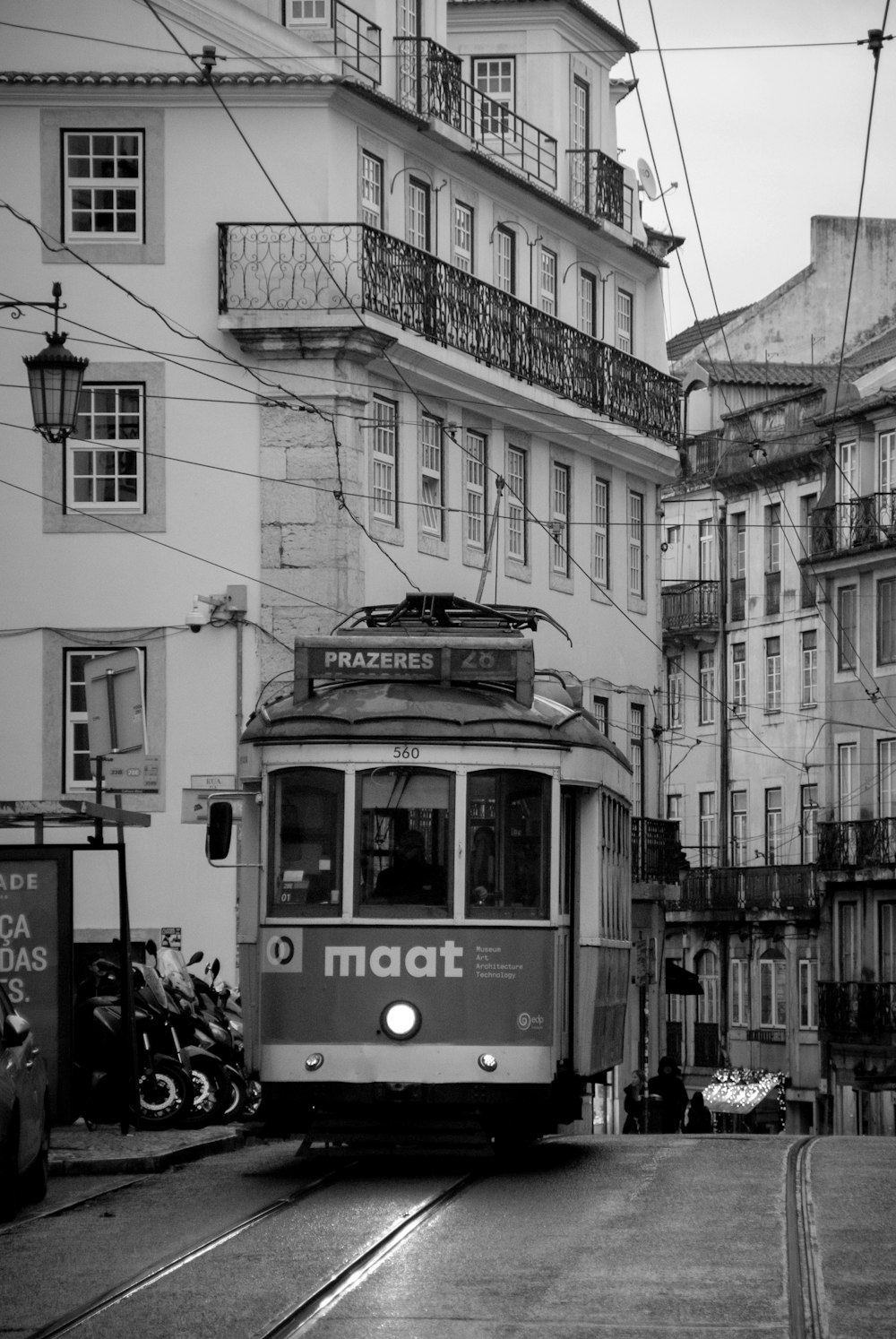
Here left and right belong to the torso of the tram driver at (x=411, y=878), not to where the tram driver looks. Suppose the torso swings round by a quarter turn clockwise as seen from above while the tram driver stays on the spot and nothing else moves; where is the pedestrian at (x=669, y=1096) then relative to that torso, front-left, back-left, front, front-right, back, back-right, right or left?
right

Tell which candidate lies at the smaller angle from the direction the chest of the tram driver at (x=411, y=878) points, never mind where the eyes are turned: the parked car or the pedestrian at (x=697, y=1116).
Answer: the parked car

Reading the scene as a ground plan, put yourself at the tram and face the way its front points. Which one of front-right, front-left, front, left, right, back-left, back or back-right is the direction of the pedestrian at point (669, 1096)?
back

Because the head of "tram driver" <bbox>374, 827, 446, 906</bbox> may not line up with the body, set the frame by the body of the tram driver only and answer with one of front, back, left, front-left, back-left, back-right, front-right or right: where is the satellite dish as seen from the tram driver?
back

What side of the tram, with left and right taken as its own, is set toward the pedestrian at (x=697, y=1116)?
back

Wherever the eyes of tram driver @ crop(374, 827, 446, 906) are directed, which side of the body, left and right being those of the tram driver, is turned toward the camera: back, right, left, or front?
front

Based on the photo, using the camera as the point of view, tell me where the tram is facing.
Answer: facing the viewer

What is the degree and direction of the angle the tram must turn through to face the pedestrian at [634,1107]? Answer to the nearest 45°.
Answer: approximately 180°

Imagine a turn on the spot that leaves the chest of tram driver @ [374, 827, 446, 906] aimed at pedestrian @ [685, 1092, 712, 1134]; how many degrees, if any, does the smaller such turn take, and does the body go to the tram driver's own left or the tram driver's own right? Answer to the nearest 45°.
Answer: approximately 180°

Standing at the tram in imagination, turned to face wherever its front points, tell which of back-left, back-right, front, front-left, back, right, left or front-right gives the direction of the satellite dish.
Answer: back

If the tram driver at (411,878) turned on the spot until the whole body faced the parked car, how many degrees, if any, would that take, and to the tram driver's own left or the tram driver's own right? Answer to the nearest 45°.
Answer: approximately 45° to the tram driver's own right

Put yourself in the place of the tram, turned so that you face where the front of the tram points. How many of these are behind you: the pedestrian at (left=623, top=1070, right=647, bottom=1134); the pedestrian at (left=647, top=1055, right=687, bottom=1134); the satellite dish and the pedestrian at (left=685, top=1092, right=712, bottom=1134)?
4

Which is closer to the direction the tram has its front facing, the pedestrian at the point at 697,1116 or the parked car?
the parked car
